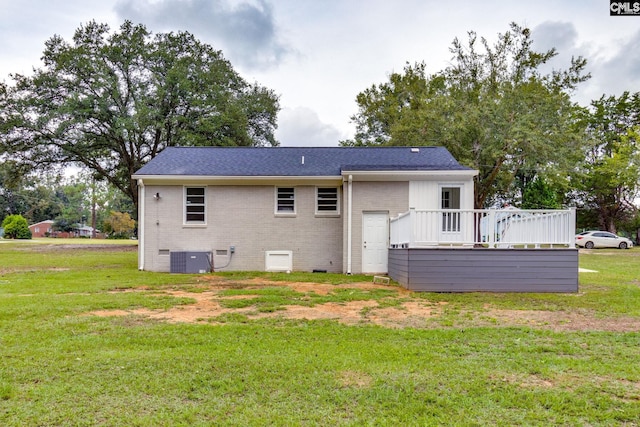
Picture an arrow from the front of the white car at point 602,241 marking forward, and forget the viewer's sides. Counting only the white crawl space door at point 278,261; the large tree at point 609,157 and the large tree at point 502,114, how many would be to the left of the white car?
1

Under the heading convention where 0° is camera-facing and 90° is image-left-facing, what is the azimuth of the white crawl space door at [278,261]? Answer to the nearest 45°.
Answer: approximately 0°

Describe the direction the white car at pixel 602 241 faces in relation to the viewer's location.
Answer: facing to the right of the viewer

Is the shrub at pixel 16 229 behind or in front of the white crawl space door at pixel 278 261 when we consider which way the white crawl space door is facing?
behind

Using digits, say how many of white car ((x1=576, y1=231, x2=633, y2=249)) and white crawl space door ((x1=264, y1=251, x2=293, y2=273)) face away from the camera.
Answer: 0

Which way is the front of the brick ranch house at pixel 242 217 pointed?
away from the camera

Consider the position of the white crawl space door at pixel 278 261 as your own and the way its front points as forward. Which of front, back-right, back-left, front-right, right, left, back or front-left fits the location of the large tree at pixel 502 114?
back-left

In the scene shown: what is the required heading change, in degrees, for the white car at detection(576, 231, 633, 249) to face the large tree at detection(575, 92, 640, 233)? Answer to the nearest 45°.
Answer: approximately 90° to its left

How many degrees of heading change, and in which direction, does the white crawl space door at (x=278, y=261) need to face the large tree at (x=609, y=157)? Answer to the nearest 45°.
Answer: approximately 135° to its left

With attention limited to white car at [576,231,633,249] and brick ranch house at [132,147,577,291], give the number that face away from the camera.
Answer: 1

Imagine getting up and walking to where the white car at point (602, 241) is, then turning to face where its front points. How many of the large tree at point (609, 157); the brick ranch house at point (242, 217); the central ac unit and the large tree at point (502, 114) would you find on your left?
1

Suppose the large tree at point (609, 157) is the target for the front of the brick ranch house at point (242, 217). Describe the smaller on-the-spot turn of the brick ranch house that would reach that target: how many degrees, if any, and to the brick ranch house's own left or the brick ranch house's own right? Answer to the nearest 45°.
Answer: approximately 45° to the brick ranch house's own right

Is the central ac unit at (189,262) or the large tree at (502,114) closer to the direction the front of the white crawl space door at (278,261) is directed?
the central ac unit
